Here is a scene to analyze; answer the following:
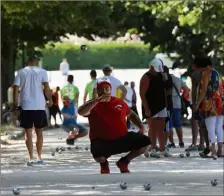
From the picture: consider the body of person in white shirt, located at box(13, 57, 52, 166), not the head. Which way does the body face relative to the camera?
away from the camera

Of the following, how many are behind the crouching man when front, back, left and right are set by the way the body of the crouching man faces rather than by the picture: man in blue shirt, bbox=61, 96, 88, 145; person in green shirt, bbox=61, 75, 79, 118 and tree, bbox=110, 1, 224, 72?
3

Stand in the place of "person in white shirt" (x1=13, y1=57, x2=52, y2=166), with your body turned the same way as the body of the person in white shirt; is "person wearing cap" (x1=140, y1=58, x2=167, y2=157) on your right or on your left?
on your right

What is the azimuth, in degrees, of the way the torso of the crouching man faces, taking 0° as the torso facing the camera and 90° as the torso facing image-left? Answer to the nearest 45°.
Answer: approximately 0°

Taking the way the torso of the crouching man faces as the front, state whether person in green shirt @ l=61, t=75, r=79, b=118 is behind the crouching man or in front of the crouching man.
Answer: behind

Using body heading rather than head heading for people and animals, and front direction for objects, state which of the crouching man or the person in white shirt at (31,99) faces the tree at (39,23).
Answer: the person in white shirt

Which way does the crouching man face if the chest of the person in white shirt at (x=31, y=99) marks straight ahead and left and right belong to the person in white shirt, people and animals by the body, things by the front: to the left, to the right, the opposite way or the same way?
the opposite way
